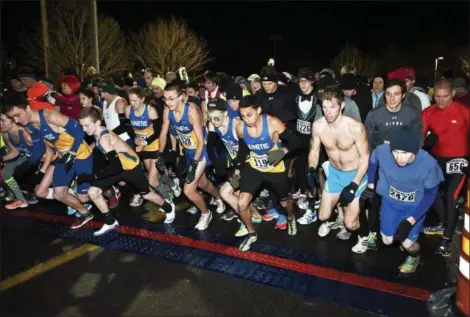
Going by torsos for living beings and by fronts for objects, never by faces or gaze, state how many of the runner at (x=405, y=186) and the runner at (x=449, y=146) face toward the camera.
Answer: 2

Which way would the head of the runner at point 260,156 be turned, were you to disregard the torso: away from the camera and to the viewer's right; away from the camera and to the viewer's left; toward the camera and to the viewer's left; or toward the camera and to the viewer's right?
toward the camera and to the viewer's left

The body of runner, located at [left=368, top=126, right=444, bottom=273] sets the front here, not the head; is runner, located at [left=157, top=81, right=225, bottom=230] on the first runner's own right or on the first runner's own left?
on the first runner's own right

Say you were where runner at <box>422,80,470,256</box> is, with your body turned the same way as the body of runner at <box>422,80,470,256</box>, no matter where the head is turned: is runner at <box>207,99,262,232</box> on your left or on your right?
on your right

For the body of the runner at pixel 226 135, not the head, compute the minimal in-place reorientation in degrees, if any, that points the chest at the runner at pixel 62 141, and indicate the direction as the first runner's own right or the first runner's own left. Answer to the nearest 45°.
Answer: approximately 45° to the first runner's own right

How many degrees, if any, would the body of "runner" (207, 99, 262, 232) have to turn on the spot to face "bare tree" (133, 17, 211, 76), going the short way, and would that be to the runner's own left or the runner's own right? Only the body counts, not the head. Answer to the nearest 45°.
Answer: approximately 135° to the runner's own right

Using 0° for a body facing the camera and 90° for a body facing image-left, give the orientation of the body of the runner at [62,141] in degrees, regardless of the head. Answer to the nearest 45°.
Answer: approximately 45°

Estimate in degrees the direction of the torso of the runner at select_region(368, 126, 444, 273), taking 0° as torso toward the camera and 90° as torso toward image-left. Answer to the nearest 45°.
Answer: approximately 0°

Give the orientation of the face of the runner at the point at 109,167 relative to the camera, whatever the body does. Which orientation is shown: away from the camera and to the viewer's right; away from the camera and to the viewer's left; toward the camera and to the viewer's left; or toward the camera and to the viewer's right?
toward the camera and to the viewer's left

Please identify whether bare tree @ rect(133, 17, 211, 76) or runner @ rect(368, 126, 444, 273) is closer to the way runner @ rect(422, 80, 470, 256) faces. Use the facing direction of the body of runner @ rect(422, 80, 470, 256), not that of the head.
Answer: the runner

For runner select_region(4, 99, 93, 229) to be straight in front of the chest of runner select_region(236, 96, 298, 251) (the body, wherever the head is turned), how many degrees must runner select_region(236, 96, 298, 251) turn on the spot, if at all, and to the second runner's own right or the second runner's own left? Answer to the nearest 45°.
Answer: approximately 45° to the second runner's own right
